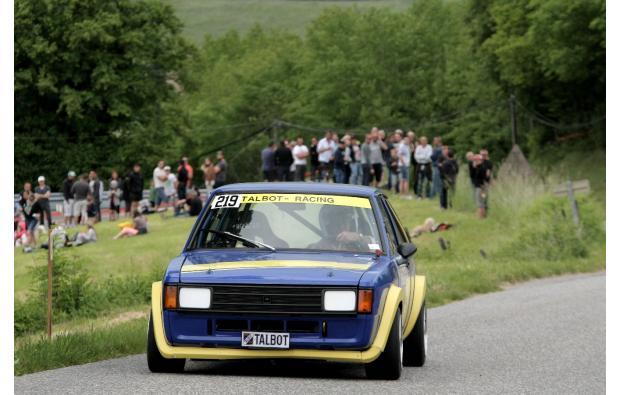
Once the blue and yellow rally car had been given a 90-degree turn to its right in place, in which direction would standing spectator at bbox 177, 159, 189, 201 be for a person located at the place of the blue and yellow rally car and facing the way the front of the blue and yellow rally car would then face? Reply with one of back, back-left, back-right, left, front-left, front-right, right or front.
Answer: right

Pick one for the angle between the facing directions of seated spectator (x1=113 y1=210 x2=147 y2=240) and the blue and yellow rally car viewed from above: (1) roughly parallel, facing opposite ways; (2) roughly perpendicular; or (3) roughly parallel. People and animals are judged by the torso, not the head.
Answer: roughly perpendicular

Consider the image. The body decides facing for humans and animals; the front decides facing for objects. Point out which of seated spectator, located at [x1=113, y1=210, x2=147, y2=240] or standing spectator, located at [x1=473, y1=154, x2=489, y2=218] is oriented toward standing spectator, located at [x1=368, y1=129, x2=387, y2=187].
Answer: standing spectator, located at [x1=473, y1=154, x2=489, y2=218]

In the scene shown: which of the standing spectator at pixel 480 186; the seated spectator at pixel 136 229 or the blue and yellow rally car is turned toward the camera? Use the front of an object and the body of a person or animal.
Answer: the blue and yellow rally car

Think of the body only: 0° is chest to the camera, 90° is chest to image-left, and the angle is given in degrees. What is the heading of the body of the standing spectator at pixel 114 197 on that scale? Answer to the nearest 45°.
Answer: approximately 0°

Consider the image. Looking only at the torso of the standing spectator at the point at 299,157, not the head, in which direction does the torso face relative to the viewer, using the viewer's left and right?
facing the viewer

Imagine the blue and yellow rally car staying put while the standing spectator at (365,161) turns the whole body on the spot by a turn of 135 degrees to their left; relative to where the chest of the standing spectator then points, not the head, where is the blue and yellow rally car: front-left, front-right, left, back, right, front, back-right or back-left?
back

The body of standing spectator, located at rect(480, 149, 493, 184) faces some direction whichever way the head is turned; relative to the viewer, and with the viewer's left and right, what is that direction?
facing the viewer and to the left of the viewer
